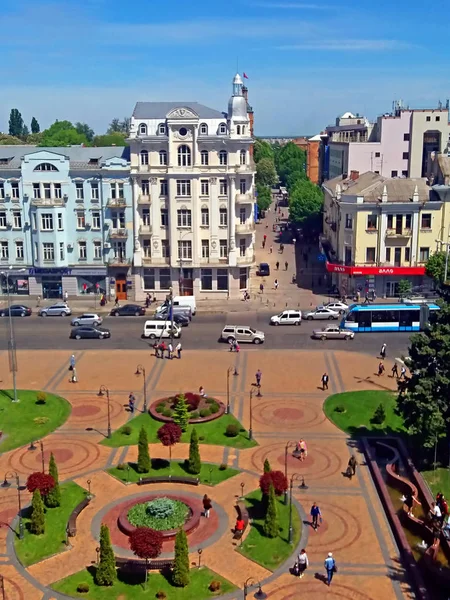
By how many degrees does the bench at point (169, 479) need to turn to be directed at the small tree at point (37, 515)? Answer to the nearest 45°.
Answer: approximately 45° to its right

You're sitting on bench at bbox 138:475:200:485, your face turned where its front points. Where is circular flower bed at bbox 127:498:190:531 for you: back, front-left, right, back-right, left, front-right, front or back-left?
front

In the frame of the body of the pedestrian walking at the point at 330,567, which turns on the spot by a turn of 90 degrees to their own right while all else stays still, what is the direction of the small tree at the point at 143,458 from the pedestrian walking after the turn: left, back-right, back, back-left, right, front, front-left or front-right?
back-left

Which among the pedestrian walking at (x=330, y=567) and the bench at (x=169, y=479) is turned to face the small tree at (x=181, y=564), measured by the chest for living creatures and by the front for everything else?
the bench

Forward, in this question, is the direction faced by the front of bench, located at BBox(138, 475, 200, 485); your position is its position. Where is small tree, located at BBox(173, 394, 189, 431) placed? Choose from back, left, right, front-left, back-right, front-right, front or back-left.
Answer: back

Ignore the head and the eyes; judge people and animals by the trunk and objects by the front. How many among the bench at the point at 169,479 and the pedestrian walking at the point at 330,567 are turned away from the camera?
1

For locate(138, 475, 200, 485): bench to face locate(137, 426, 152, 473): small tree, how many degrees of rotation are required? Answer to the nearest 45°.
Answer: approximately 135° to its right

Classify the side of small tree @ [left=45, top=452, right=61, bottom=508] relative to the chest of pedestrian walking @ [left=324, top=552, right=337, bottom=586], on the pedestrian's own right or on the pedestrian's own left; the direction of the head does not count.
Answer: on the pedestrian's own left

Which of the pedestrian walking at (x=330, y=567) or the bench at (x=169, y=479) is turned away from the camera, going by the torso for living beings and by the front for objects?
the pedestrian walking

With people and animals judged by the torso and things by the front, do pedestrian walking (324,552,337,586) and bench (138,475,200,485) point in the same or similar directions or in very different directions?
very different directions

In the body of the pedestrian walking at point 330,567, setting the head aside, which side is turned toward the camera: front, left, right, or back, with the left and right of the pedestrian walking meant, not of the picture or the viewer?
back

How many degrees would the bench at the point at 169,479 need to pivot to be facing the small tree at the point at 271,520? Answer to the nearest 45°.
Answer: approximately 45° to its left

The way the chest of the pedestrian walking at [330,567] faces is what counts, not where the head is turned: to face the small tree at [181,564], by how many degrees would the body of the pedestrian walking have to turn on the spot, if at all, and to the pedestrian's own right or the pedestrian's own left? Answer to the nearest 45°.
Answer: approximately 90° to the pedestrian's own left
